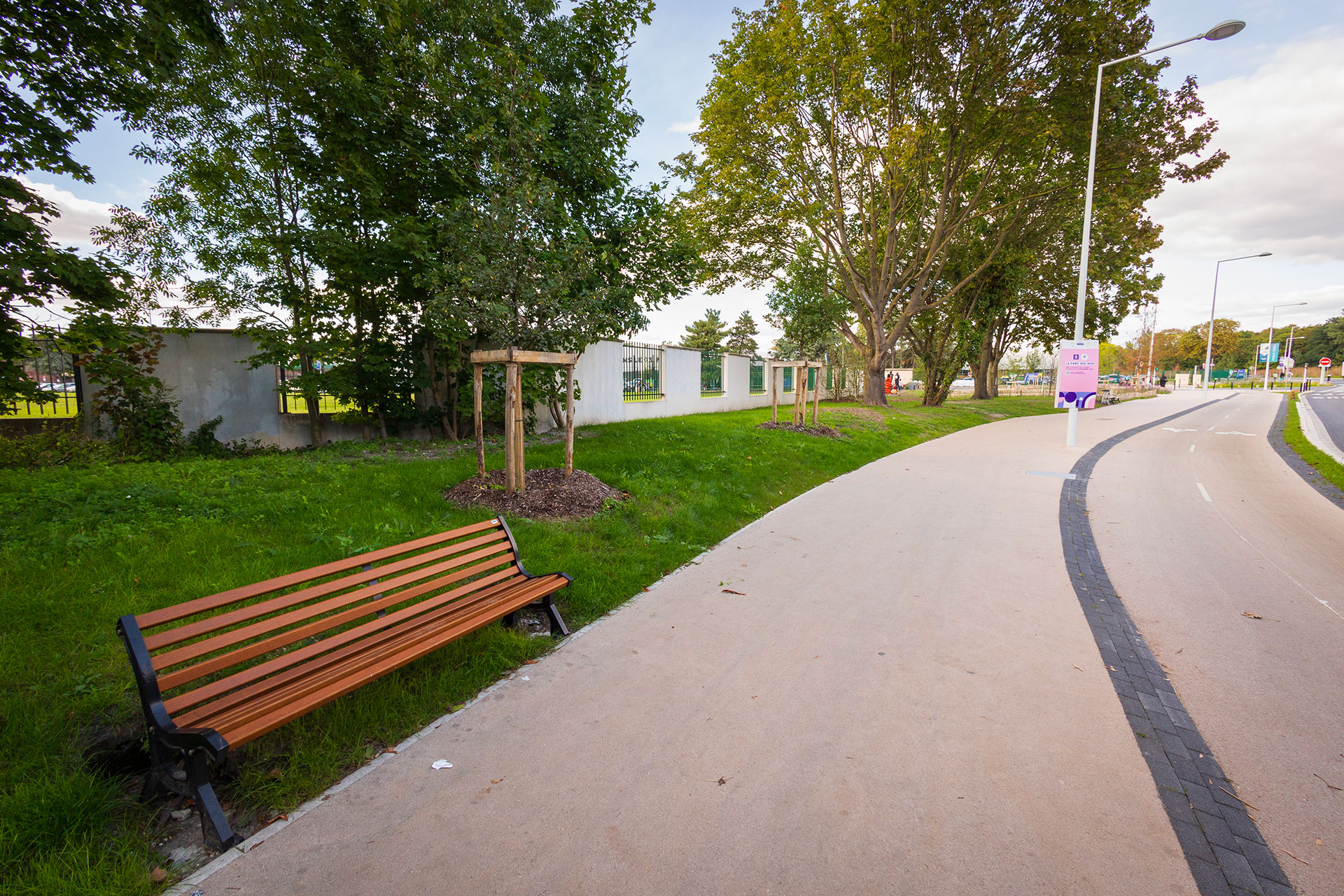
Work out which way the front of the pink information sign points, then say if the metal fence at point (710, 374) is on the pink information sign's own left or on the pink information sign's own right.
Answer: on the pink information sign's own right

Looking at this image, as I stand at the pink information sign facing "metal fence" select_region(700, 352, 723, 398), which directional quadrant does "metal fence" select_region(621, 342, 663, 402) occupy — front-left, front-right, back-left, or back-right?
front-left

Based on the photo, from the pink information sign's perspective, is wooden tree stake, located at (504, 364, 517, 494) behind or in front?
in front

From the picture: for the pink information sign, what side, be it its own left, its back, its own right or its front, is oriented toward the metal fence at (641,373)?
right

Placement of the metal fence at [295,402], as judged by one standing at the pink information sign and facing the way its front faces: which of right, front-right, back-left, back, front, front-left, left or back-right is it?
front-right

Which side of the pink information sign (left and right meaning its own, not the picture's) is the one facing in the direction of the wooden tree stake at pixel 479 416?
front

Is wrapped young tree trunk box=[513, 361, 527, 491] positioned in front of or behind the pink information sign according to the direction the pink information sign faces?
in front

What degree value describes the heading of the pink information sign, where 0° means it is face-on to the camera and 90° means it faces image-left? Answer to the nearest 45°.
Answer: approximately 0°

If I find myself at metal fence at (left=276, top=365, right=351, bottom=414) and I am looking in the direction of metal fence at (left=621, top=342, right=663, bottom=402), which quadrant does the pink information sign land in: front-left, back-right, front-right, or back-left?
front-right
